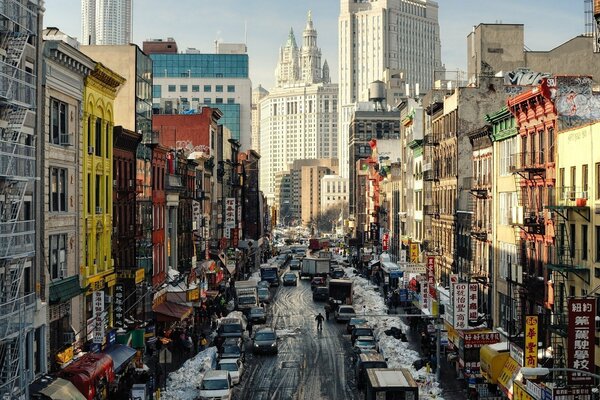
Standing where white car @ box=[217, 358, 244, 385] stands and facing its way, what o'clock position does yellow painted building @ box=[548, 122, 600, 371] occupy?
The yellow painted building is roughly at 10 o'clock from the white car.

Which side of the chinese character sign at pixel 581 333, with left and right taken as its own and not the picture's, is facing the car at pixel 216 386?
right

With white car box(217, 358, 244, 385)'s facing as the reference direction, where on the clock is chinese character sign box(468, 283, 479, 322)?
The chinese character sign is roughly at 9 o'clock from the white car.

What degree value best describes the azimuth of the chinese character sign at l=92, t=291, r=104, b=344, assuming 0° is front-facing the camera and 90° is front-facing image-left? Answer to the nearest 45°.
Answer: approximately 0°

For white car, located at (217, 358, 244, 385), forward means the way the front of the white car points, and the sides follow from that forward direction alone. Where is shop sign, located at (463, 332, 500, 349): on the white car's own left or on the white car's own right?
on the white car's own left
